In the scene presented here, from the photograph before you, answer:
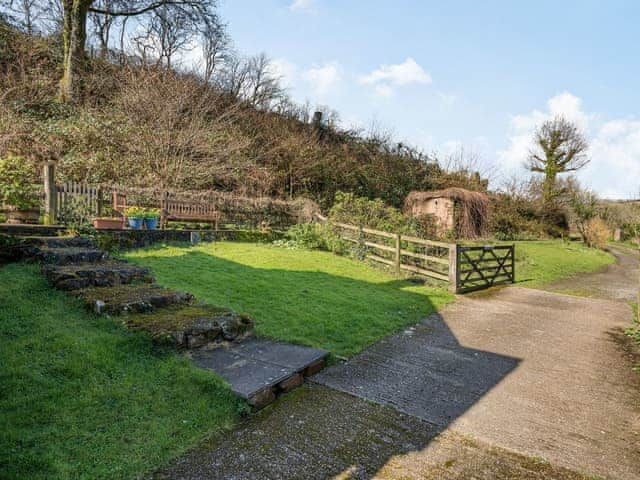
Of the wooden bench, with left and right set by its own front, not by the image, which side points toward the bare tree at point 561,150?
left

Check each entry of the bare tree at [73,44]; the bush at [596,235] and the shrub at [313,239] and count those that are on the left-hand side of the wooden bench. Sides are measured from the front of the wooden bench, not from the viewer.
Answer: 2

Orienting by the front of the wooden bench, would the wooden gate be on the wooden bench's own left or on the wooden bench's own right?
on the wooden bench's own left

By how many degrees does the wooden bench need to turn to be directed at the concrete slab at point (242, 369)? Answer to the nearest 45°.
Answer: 0° — it already faces it

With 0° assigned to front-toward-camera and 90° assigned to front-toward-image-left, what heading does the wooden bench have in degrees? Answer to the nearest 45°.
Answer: approximately 0°

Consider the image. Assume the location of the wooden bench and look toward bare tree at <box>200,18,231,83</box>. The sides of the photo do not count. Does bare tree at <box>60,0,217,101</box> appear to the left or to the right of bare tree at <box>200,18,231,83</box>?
left

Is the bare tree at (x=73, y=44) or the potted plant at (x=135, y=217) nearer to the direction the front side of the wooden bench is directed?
the potted plant

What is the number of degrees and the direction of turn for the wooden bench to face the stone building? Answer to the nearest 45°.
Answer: approximately 90° to its left
